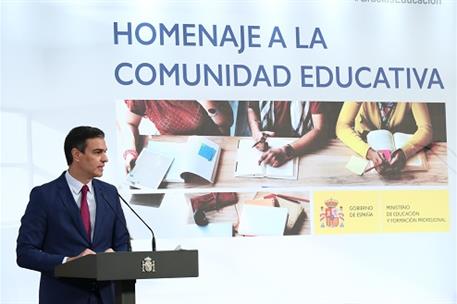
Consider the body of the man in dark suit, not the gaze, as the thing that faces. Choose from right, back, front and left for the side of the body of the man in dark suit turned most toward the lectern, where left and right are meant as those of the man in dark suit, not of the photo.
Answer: front

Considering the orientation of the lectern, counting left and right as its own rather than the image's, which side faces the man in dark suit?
back

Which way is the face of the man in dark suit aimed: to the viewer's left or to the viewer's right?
to the viewer's right

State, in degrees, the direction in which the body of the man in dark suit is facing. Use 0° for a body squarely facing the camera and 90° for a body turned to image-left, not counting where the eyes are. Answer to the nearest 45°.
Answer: approximately 315°

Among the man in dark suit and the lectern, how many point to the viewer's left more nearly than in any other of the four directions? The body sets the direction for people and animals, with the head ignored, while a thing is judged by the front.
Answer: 0
